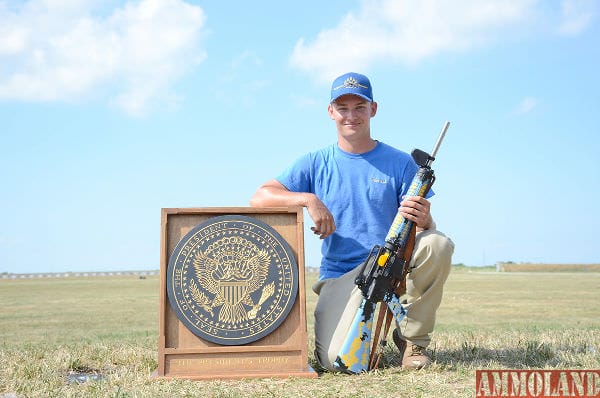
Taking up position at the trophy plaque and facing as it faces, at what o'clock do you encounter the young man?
The young man is roughly at 8 o'clock from the trophy plaque.

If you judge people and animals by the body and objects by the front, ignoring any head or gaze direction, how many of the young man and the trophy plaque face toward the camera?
2

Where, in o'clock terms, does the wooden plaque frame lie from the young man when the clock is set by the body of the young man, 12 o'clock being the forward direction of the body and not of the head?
The wooden plaque frame is roughly at 2 o'clock from the young man.

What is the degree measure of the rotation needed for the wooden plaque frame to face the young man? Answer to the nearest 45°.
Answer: approximately 135° to its left

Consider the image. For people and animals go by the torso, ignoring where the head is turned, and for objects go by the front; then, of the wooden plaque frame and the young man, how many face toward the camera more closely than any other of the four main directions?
2

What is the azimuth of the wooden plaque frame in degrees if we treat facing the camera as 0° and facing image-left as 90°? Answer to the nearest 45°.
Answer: approximately 0°
